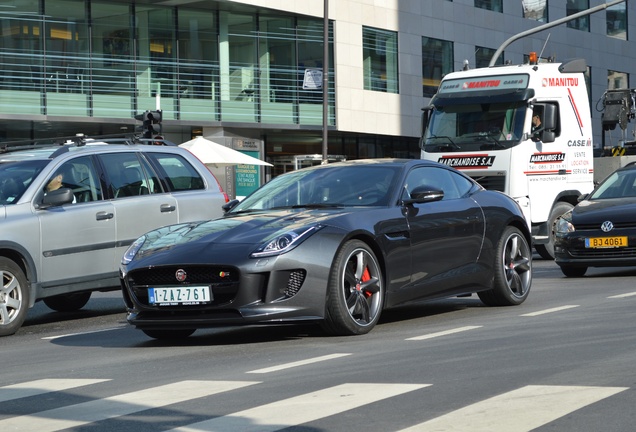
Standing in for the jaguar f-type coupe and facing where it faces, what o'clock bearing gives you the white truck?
The white truck is roughly at 5 o'clock from the jaguar f-type coupe.

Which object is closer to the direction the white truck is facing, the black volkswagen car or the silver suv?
the silver suv

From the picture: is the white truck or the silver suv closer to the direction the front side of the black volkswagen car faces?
the silver suv

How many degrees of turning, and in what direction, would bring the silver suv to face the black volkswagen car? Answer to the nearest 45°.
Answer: approximately 135° to its left

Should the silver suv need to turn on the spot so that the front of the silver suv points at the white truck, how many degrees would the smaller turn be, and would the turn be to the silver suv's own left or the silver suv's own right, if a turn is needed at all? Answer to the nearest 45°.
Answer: approximately 180°

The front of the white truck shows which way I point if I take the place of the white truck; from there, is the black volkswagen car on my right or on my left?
on my left

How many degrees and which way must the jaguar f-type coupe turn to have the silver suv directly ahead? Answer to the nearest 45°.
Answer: approximately 90° to its right

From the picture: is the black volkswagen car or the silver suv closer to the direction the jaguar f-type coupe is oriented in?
the silver suv

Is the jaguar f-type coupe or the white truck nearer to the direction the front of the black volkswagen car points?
the jaguar f-type coupe

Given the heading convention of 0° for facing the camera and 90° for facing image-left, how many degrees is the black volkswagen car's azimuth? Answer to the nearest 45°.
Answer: approximately 45°

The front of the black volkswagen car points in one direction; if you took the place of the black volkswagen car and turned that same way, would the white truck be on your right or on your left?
on your right
